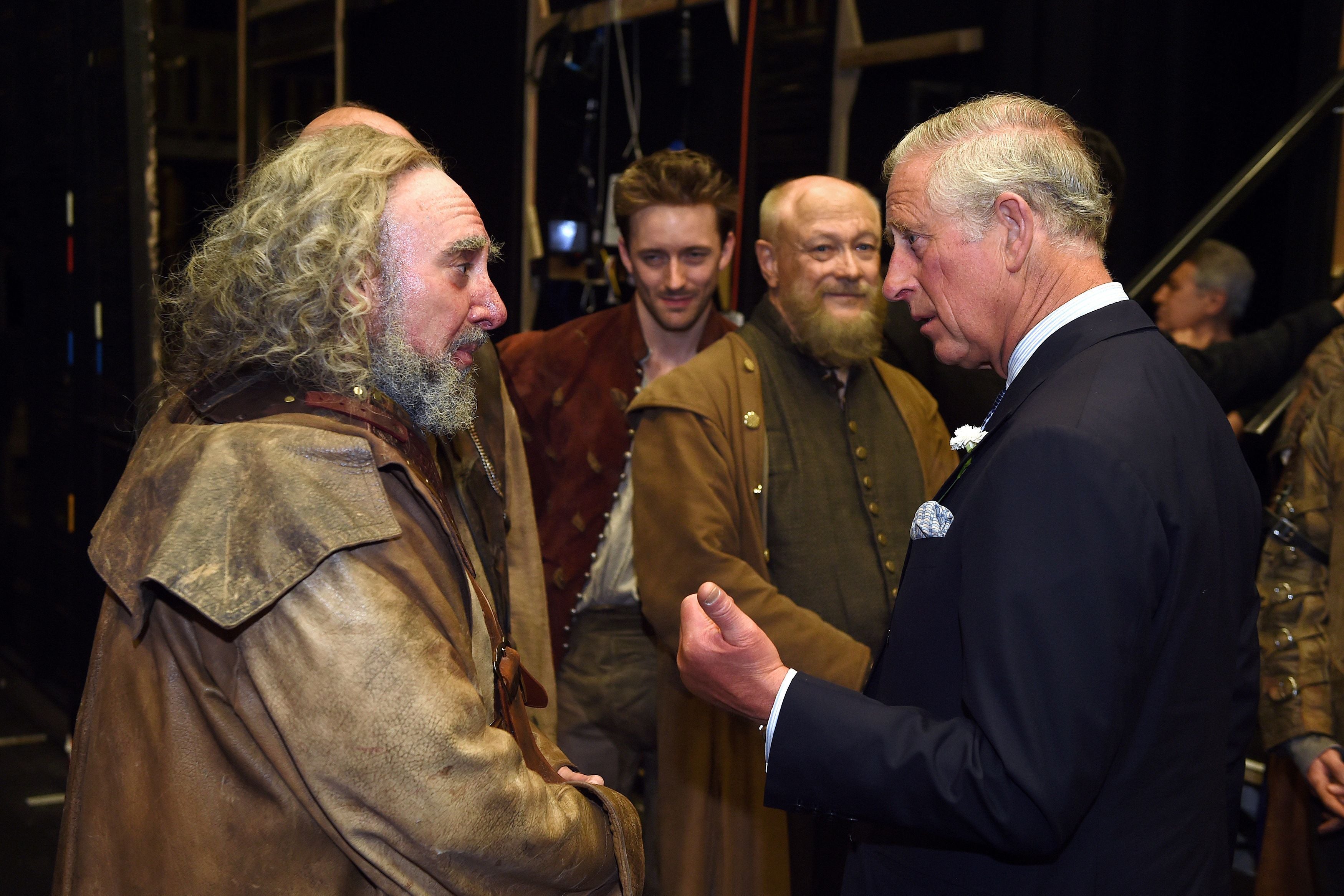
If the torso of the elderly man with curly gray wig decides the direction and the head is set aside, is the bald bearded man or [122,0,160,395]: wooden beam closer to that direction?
the bald bearded man

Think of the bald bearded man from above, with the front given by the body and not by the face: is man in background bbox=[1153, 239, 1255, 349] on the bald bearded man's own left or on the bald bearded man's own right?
on the bald bearded man's own left

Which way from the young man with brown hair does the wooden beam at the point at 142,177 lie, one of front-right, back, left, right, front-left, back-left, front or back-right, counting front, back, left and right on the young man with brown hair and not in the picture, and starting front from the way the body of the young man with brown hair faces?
back-right

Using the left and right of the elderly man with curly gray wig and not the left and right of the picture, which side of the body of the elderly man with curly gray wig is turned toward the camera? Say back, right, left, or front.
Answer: right

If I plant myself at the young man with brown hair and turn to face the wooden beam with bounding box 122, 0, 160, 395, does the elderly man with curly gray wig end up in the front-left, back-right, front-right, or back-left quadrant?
back-left

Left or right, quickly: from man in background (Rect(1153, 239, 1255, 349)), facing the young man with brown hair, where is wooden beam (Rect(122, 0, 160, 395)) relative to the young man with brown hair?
right

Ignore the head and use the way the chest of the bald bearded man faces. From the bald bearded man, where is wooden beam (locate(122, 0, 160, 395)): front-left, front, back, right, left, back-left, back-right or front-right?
back

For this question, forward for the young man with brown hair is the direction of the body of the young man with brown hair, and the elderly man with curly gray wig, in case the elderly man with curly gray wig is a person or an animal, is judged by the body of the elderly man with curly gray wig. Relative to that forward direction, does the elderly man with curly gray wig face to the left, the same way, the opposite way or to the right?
to the left
